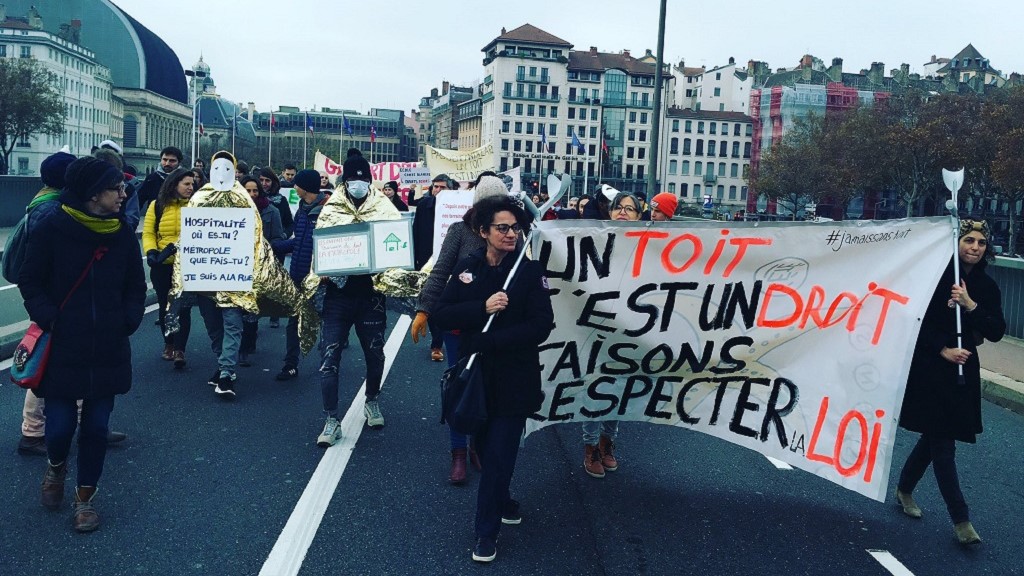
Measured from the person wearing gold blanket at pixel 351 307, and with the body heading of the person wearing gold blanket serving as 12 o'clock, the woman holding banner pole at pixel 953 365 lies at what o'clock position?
The woman holding banner pole is roughly at 10 o'clock from the person wearing gold blanket.

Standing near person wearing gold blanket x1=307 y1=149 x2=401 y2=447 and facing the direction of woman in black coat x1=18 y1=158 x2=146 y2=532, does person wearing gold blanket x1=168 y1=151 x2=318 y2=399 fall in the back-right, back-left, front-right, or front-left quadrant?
back-right

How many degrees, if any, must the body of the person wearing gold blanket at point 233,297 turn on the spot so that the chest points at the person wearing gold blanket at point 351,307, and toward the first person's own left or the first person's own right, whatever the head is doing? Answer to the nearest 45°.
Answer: approximately 45° to the first person's own left

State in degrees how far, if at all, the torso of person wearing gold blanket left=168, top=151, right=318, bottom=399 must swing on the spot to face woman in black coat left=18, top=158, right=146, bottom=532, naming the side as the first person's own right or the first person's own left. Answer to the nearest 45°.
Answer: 0° — they already face them

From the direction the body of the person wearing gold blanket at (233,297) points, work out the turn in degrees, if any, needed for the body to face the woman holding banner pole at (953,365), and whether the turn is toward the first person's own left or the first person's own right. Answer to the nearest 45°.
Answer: approximately 45° to the first person's own left

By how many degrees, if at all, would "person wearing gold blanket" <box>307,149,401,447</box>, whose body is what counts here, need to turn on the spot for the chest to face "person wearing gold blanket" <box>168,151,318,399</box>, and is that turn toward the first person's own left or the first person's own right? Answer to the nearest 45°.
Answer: approximately 135° to the first person's own right

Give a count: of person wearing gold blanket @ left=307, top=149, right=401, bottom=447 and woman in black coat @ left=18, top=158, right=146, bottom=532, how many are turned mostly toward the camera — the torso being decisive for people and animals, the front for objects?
2

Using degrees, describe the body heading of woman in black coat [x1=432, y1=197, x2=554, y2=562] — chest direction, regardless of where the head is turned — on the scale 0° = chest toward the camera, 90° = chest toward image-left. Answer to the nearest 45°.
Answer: approximately 315°

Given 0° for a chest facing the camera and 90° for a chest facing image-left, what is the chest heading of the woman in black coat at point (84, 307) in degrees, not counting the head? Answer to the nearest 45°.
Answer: approximately 0°

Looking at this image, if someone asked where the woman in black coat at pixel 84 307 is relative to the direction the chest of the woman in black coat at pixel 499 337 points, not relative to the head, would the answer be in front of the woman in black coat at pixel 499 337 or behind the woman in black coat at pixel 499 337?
behind
